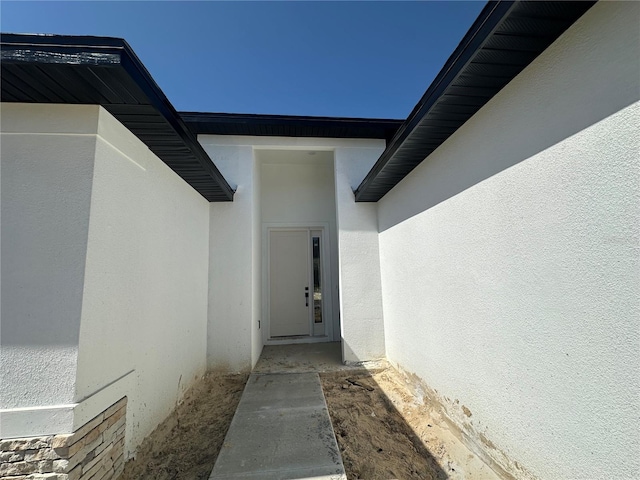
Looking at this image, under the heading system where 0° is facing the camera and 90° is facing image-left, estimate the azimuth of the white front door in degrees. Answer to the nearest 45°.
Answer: approximately 0°
